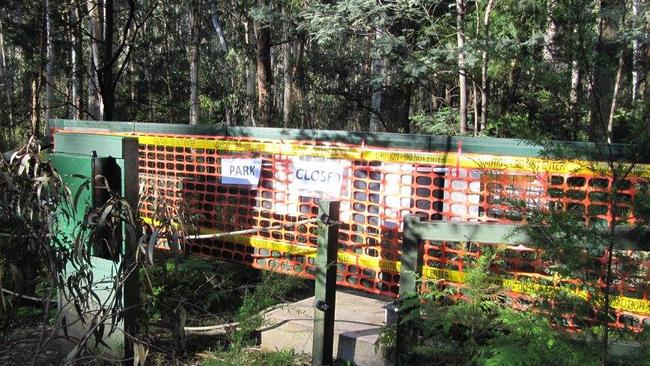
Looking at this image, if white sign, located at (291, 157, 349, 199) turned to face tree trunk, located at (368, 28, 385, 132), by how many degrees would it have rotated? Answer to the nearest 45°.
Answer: approximately 180°

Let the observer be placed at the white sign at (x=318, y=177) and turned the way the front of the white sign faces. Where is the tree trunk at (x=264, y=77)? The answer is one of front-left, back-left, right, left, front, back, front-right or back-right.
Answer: back

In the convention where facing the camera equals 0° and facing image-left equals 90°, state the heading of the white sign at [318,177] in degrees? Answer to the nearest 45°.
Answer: approximately 0°

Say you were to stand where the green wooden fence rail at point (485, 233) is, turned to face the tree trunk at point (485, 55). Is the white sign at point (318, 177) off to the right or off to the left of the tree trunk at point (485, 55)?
left

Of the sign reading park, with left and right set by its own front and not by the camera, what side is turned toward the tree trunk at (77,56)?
back

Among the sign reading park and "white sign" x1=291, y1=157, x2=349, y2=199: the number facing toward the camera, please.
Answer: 2

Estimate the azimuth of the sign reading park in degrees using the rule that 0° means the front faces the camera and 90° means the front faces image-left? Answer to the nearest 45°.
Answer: approximately 0°

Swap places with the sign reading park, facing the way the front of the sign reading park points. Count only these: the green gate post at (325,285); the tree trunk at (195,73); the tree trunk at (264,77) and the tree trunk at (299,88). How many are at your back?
3

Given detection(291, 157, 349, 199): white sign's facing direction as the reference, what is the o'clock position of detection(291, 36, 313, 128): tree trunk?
The tree trunk is roughly at 6 o'clock from the white sign.

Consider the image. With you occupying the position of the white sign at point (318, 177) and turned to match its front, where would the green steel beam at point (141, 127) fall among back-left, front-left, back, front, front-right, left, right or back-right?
back-right

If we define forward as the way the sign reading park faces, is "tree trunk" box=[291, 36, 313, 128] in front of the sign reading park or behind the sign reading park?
behind

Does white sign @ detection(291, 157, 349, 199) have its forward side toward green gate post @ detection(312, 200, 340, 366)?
yes

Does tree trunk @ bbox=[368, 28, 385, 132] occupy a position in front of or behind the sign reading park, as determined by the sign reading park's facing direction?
behind

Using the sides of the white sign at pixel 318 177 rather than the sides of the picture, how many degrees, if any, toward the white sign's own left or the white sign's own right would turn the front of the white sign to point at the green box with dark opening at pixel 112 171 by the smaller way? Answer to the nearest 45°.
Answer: approximately 45° to the white sign's own right
